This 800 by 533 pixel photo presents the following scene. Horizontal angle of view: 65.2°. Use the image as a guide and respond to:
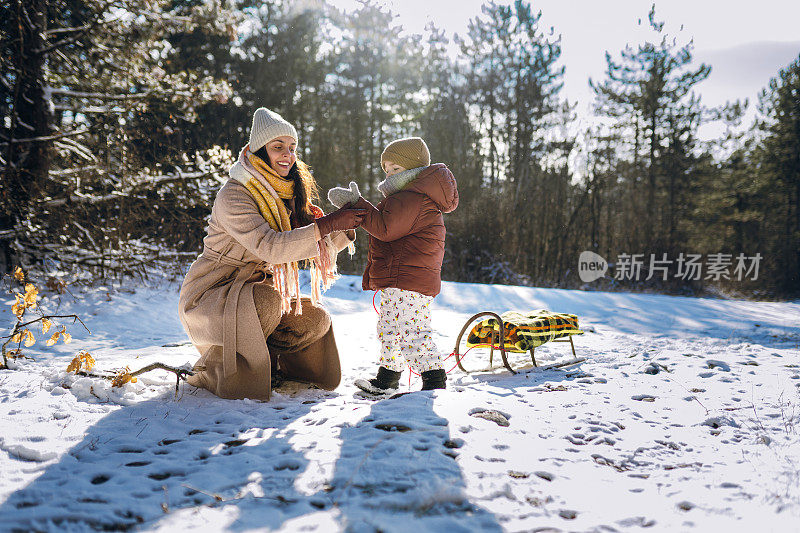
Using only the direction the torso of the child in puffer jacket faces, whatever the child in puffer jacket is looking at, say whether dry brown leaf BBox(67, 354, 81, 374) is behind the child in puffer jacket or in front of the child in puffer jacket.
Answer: in front

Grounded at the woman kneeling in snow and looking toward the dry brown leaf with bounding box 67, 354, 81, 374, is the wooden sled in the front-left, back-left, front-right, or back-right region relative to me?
back-right

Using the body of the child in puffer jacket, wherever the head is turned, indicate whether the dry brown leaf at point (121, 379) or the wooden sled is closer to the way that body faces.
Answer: the dry brown leaf

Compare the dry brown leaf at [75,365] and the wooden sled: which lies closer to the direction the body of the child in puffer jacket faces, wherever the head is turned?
the dry brown leaf

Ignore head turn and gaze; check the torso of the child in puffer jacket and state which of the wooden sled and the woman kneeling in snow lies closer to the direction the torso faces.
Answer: the woman kneeling in snow

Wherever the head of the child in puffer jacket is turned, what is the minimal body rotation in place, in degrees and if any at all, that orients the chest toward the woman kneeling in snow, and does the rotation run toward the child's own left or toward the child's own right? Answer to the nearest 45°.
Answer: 0° — they already face them

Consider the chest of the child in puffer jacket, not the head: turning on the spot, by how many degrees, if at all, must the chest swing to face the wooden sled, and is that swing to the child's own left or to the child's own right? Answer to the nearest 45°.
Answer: approximately 135° to the child's own right

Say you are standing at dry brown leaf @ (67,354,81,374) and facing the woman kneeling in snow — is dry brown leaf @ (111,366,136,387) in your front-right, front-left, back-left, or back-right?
front-right

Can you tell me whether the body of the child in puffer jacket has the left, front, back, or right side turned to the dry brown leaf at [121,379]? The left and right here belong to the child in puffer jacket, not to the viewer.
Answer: front

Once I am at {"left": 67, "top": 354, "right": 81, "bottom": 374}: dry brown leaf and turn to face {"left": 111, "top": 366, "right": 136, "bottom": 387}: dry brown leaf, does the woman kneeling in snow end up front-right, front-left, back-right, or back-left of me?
front-left

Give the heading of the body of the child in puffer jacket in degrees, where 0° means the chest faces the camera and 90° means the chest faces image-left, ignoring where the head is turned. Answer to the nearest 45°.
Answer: approximately 90°
